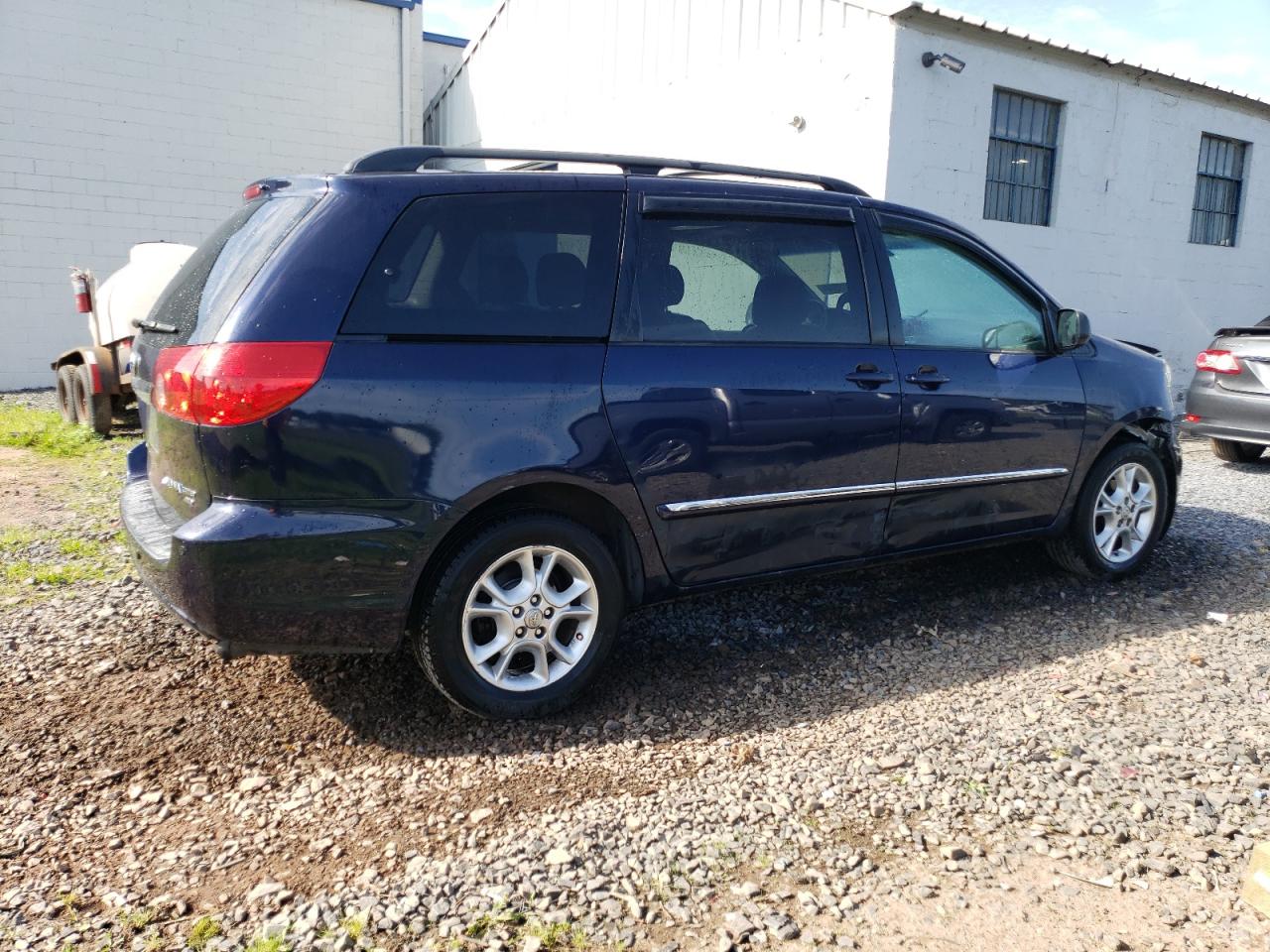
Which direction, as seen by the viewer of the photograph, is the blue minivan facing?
facing away from the viewer and to the right of the viewer

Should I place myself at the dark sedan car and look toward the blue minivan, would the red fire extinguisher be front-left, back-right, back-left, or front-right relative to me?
front-right

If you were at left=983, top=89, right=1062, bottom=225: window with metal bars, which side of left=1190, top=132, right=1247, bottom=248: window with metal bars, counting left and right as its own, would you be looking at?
right

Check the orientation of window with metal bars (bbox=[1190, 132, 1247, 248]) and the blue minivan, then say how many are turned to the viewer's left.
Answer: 0

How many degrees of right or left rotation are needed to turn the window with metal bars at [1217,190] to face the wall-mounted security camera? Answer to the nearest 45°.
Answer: approximately 90° to its right

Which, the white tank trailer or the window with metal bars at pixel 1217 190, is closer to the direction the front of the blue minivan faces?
the window with metal bars

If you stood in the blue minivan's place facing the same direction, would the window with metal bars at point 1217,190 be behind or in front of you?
in front

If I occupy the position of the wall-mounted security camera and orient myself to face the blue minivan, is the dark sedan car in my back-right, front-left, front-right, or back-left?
front-left

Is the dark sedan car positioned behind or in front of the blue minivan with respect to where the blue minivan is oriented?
in front

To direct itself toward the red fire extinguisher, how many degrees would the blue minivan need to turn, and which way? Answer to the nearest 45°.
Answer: approximately 90° to its left
